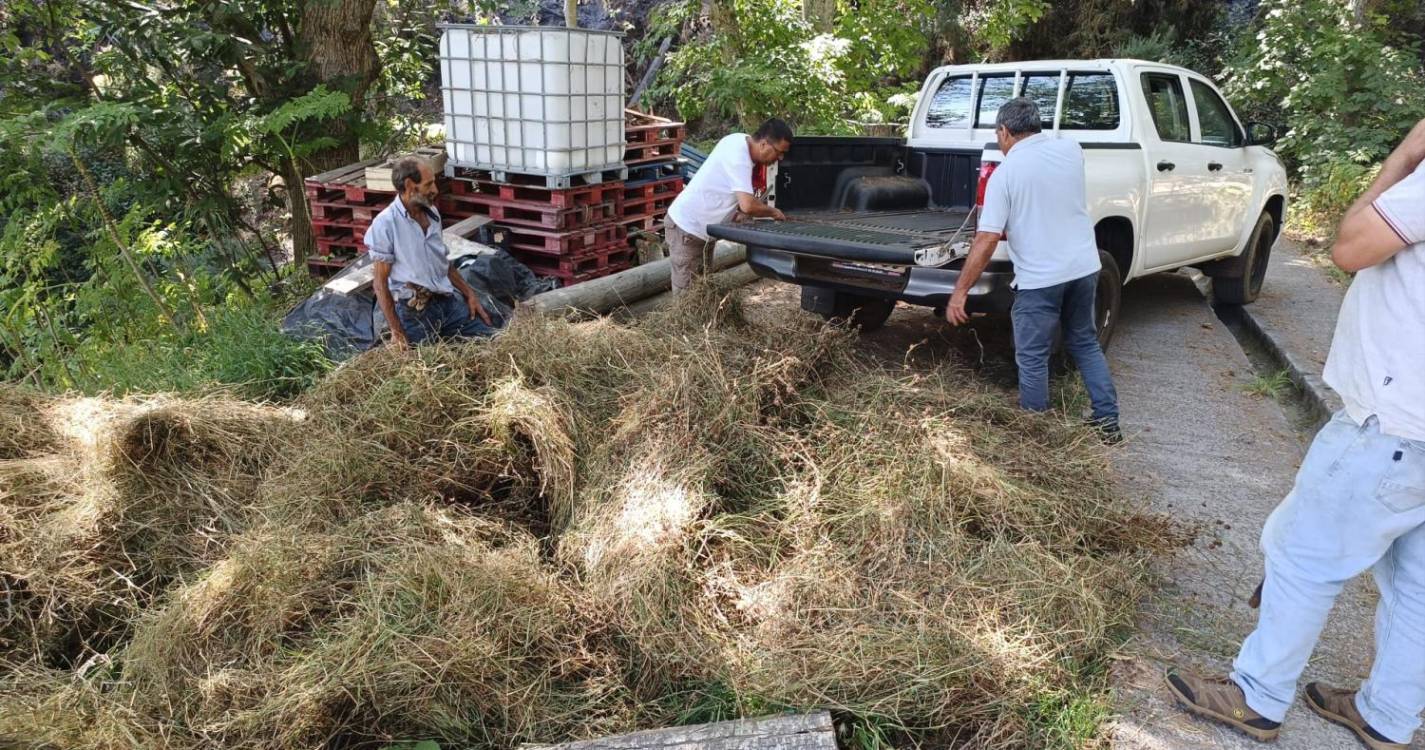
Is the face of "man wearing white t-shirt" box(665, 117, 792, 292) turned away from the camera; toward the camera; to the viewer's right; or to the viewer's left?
to the viewer's right

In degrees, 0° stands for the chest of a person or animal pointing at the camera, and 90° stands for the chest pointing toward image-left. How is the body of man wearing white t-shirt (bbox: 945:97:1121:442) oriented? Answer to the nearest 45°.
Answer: approximately 135°

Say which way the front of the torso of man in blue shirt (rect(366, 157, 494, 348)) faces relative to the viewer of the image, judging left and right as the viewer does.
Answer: facing the viewer and to the right of the viewer

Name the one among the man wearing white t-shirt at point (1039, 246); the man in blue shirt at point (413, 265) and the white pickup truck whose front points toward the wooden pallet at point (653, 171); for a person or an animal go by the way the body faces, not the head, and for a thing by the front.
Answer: the man wearing white t-shirt

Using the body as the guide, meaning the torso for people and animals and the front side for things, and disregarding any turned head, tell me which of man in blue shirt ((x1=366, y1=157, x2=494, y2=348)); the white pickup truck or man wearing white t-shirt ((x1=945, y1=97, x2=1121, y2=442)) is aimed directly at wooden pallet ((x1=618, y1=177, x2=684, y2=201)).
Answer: the man wearing white t-shirt

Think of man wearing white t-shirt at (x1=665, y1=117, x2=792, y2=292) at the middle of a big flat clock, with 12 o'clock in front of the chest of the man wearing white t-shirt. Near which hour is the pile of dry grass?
The pile of dry grass is roughly at 3 o'clock from the man wearing white t-shirt.

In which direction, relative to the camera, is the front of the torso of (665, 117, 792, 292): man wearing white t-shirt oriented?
to the viewer's right

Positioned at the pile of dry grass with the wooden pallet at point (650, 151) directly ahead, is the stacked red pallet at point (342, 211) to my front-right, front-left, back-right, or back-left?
front-left

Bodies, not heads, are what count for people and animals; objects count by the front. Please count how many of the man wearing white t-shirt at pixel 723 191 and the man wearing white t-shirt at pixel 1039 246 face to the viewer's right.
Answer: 1

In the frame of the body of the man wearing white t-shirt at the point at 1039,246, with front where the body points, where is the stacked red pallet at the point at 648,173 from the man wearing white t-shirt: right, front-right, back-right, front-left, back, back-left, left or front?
front
